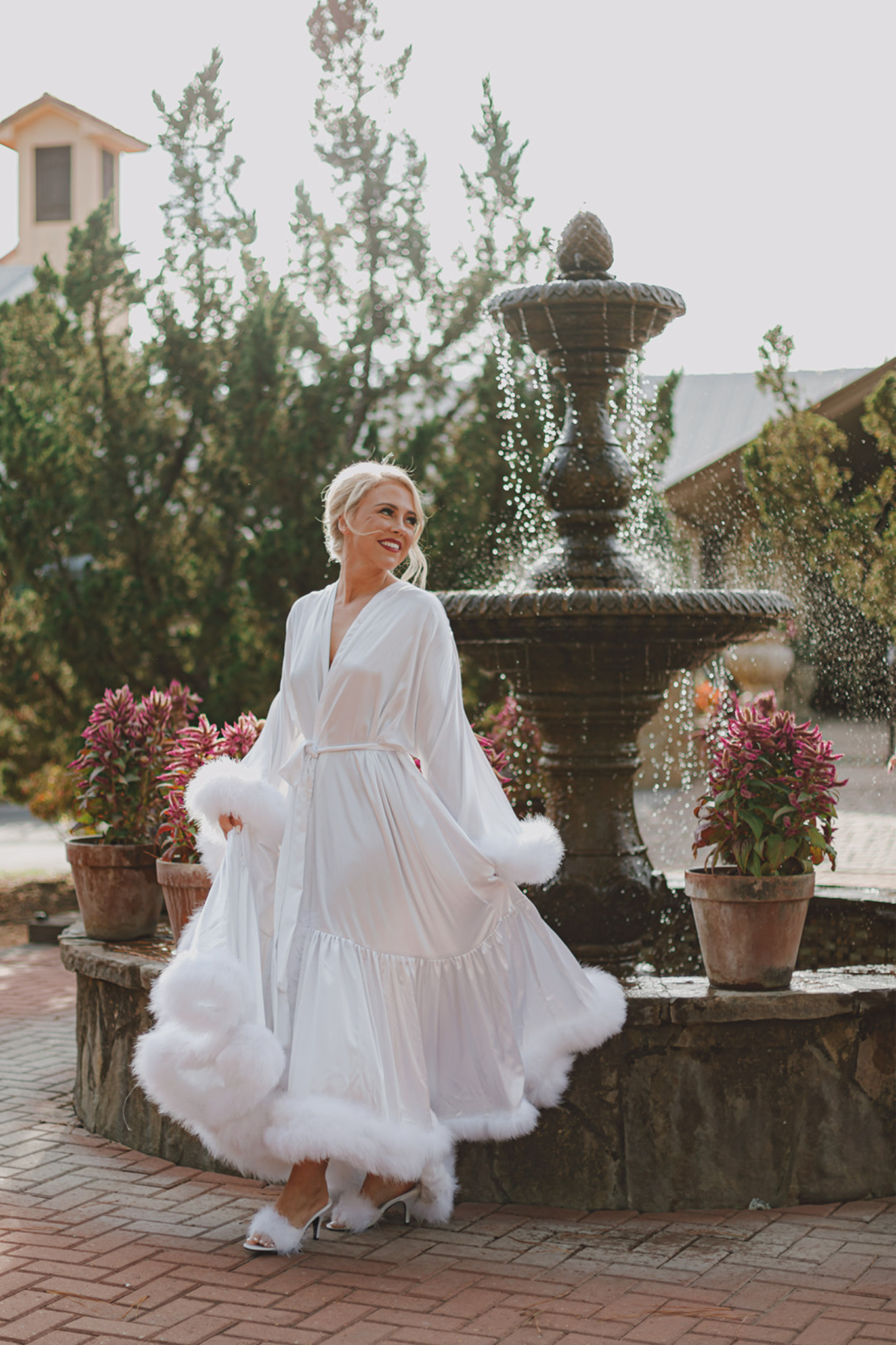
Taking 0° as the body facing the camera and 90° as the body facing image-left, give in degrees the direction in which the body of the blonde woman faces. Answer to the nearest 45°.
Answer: approximately 45°

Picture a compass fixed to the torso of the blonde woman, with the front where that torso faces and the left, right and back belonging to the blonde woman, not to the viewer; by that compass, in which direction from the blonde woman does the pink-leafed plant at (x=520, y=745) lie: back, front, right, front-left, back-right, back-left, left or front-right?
back-right

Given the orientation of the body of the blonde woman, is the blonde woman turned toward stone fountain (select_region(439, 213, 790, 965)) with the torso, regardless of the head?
no

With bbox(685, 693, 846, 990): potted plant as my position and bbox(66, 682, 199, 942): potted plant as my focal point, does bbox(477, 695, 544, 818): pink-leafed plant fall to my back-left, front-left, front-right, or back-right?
front-right

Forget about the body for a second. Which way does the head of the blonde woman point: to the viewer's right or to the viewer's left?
to the viewer's right

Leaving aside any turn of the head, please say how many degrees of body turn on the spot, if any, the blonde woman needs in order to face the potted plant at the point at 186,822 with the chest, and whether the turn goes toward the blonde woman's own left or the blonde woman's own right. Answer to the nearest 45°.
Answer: approximately 90° to the blonde woman's own right

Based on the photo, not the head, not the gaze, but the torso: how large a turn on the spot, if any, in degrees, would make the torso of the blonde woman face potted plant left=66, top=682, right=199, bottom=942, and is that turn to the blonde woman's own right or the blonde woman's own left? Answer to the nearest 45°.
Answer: approximately 90° to the blonde woman's own right

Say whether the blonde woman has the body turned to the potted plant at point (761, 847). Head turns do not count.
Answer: no

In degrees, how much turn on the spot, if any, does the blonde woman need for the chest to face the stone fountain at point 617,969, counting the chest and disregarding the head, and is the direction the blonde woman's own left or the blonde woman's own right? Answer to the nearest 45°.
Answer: approximately 180°
